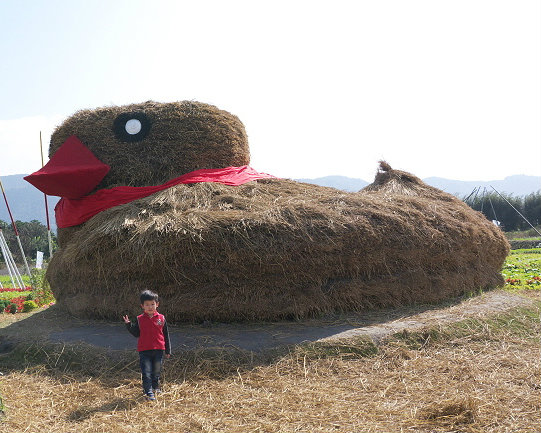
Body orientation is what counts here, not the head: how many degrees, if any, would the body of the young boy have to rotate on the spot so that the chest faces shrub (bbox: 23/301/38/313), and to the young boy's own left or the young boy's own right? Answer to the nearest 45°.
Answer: approximately 180°

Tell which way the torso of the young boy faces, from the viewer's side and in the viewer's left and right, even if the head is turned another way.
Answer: facing the viewer

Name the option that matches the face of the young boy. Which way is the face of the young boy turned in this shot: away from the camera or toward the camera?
toward the camera

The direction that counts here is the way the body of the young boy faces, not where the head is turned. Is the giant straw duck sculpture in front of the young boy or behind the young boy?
behind
